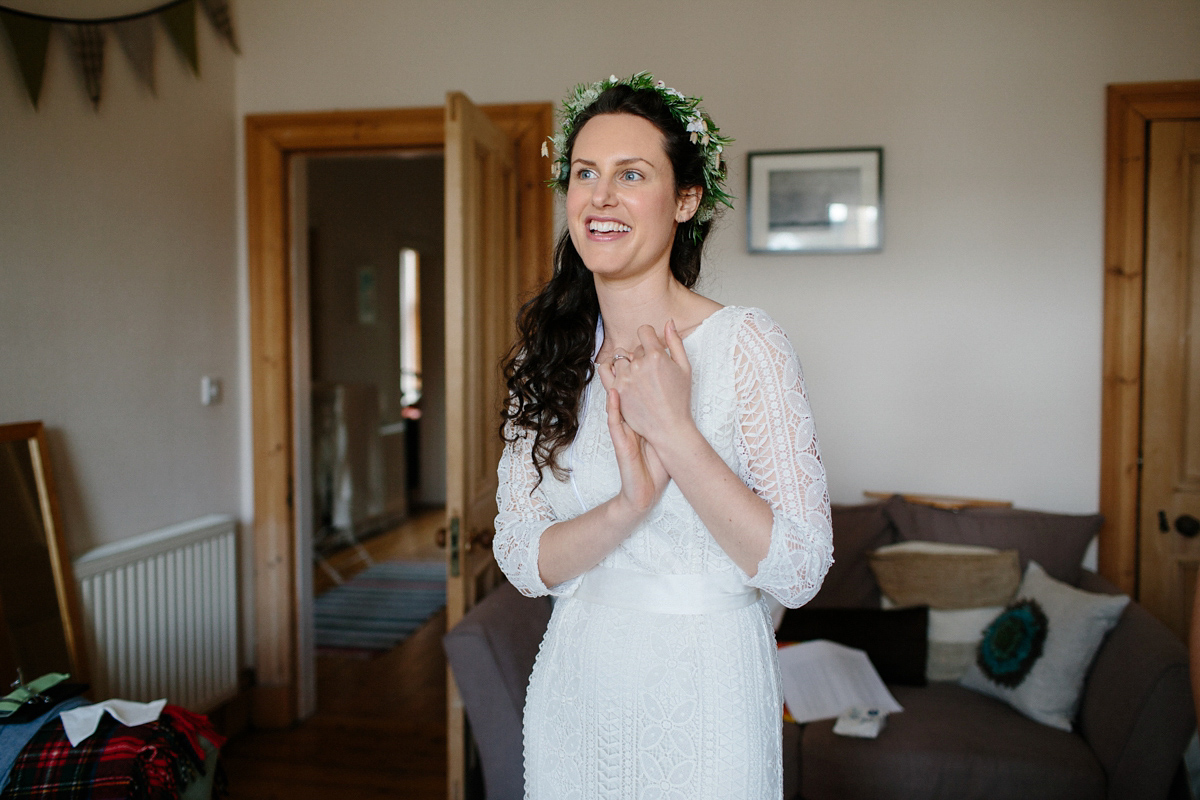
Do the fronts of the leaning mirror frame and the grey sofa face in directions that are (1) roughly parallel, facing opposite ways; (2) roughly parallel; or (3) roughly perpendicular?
roughly perpendicular

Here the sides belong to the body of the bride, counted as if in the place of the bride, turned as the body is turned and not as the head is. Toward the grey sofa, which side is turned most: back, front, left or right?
back

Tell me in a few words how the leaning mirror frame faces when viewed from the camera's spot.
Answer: facing the viewer and to the right of the viewer

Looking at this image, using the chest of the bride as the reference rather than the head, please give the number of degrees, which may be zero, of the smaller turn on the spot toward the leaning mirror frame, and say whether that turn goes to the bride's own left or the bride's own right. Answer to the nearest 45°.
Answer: approximately 90° to the bride's own right

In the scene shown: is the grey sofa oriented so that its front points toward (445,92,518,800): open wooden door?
no

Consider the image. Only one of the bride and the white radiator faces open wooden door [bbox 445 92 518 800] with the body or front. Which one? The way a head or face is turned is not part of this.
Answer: the white radiator

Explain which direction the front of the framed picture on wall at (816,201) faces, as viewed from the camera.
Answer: facing the viewer

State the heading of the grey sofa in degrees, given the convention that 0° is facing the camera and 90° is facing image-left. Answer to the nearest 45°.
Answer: approximately 0°

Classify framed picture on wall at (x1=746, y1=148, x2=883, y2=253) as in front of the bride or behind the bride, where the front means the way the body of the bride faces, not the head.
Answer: behind

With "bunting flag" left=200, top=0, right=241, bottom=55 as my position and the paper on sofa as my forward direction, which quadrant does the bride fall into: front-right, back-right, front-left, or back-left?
front-right

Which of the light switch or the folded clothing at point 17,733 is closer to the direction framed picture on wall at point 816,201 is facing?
the folded clothing

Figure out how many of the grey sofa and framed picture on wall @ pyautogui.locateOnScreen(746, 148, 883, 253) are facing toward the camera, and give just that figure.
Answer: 2

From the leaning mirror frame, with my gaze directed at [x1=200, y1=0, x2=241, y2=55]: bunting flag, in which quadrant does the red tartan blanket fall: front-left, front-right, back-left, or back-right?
back-right
